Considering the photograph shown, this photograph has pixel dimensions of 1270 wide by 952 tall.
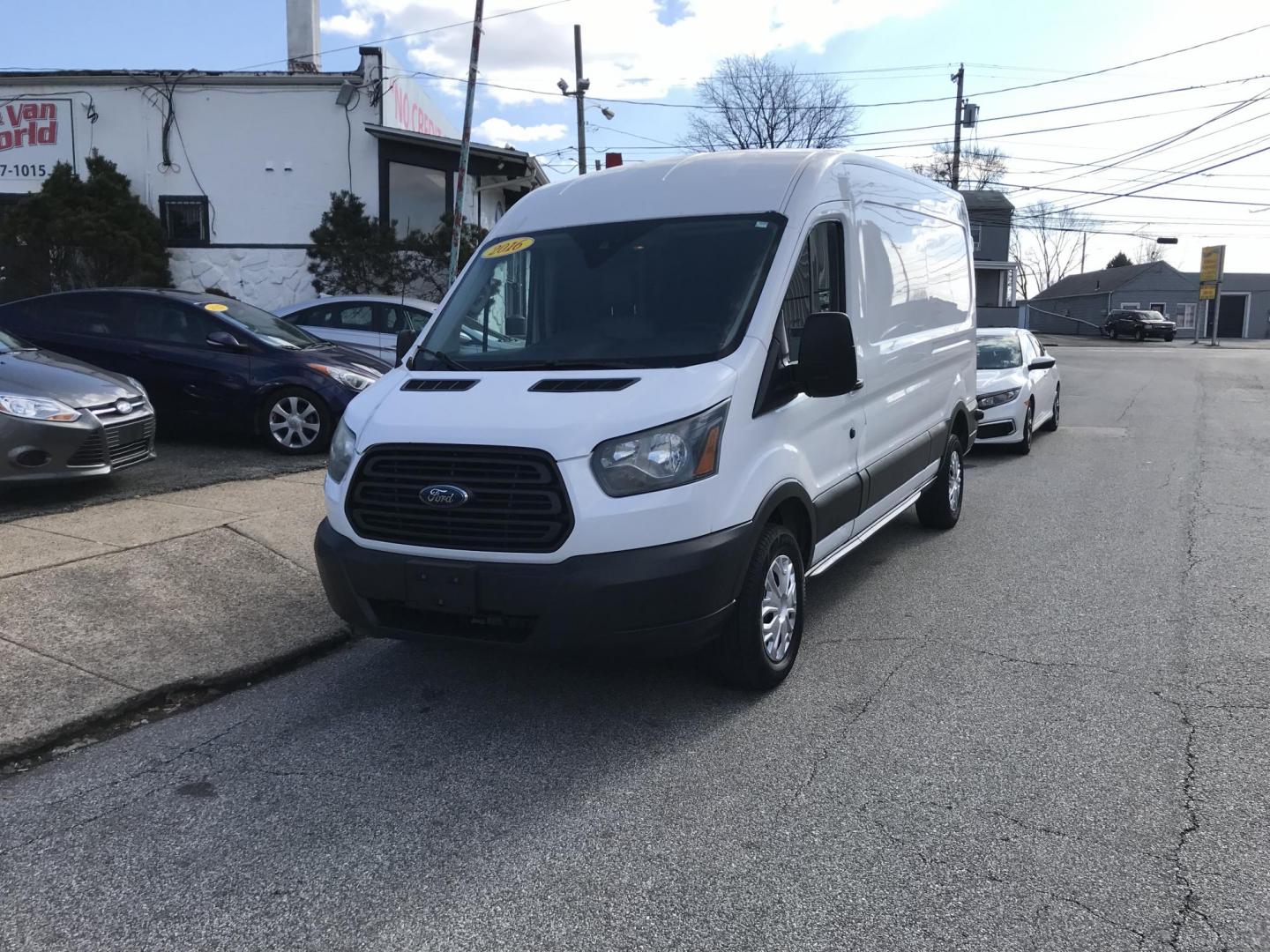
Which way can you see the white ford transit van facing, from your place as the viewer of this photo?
facing the viewer and to the left of the viewer

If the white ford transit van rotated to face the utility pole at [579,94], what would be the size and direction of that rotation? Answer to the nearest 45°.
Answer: approximately 135° to its right

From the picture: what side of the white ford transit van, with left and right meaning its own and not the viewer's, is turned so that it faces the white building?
right

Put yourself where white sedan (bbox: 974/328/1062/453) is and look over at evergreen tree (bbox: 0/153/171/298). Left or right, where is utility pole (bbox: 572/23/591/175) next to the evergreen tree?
right

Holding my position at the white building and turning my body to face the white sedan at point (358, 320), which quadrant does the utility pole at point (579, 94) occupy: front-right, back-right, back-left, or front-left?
back-left

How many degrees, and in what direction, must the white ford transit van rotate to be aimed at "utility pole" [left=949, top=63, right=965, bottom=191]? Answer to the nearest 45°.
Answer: approximately 135° to its right

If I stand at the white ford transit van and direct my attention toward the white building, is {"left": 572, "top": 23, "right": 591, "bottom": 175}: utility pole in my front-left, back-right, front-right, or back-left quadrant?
front-right

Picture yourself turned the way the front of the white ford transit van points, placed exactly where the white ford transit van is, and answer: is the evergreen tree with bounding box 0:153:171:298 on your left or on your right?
on your right

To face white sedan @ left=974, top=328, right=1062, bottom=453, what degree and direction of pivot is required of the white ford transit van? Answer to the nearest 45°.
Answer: approximately 180°
